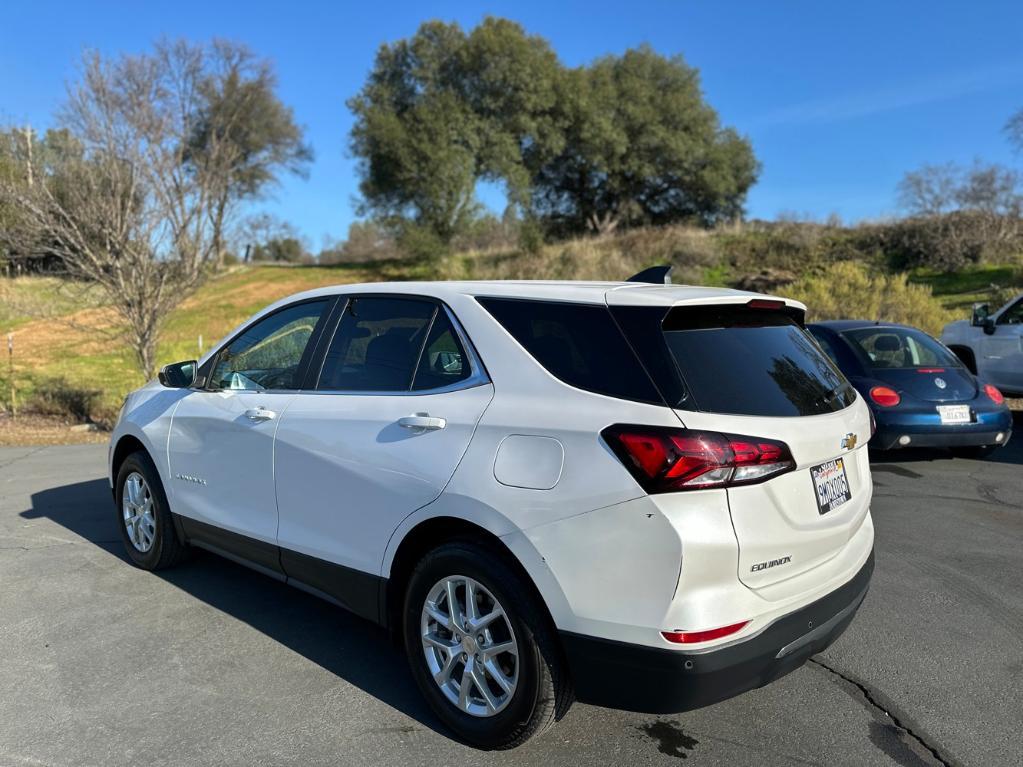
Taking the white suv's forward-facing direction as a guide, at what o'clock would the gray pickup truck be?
The gray pickup truck is roughly at 3 o'clock from the white suv.

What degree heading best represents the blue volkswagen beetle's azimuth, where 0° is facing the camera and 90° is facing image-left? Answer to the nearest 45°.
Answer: approximately 135°

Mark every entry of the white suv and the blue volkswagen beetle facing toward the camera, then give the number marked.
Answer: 0

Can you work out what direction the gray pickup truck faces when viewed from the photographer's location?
facing away from the viewer and to the left of the viewer

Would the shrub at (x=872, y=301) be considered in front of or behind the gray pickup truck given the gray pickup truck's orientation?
in front

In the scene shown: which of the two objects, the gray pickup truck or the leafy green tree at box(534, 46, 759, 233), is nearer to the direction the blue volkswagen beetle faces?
the leafy green tree

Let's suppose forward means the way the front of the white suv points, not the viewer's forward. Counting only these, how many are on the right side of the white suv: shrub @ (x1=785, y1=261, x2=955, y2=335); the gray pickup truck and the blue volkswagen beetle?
3

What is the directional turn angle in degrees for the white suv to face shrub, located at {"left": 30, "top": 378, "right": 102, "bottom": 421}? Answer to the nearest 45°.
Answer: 0° — it already faces it

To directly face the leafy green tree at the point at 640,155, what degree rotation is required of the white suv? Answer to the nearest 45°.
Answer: approximately 45° to its right

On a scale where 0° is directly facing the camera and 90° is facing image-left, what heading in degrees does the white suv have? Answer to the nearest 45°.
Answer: approximately 135°

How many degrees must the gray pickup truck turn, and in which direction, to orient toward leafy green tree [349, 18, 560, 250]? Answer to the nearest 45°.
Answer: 0° — it already faces it

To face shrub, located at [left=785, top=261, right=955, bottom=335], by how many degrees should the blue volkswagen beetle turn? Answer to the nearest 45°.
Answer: approximately 45° to its right

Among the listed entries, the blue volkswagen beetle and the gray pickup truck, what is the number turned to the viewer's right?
0

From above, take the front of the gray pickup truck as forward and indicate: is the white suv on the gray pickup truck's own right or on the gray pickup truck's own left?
on the gray pickup truck's own left

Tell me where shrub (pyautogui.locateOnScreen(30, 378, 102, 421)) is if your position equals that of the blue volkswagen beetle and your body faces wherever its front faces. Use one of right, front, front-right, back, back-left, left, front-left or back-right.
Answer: front-left

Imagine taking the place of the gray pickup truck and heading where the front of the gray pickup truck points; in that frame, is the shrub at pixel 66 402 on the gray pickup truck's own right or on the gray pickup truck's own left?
on the gray pickup truck's own left

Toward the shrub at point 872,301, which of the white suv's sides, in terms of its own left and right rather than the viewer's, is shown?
right

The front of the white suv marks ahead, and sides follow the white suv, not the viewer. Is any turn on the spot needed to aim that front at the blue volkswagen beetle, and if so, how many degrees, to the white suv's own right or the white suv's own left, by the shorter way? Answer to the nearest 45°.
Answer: approximately 90° to the white suv's own right
